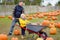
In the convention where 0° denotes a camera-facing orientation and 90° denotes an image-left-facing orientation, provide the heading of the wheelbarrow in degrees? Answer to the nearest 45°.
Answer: approximately 315°
